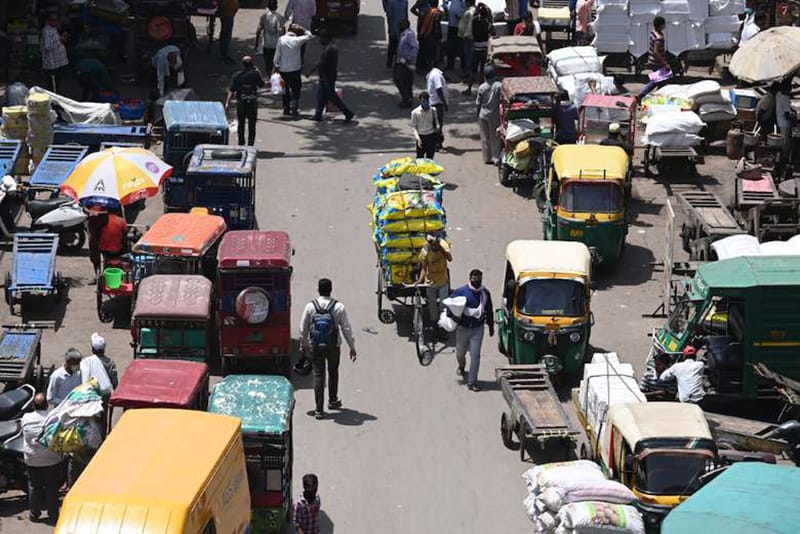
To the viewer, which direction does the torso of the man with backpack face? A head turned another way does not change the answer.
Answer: away from the camera

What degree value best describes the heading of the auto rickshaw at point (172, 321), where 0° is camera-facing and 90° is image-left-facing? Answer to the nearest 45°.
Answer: approximately 180°

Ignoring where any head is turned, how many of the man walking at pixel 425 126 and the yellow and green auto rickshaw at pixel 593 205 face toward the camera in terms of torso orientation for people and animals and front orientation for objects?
2

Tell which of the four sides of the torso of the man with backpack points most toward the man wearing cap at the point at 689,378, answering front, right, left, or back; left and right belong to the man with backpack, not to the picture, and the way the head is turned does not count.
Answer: right

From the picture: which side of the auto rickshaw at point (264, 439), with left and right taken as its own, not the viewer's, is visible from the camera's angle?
back

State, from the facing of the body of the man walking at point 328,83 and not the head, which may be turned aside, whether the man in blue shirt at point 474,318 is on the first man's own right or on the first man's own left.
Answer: on the first man's own left

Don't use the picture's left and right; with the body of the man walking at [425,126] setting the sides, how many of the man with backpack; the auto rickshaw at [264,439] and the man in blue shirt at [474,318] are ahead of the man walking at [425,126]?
3

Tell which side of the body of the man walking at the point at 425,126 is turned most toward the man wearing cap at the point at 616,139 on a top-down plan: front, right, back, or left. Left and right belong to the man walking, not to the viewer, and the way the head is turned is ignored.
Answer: left

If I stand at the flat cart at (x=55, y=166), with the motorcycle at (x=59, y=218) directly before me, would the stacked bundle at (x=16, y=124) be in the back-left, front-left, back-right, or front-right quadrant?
back-right
